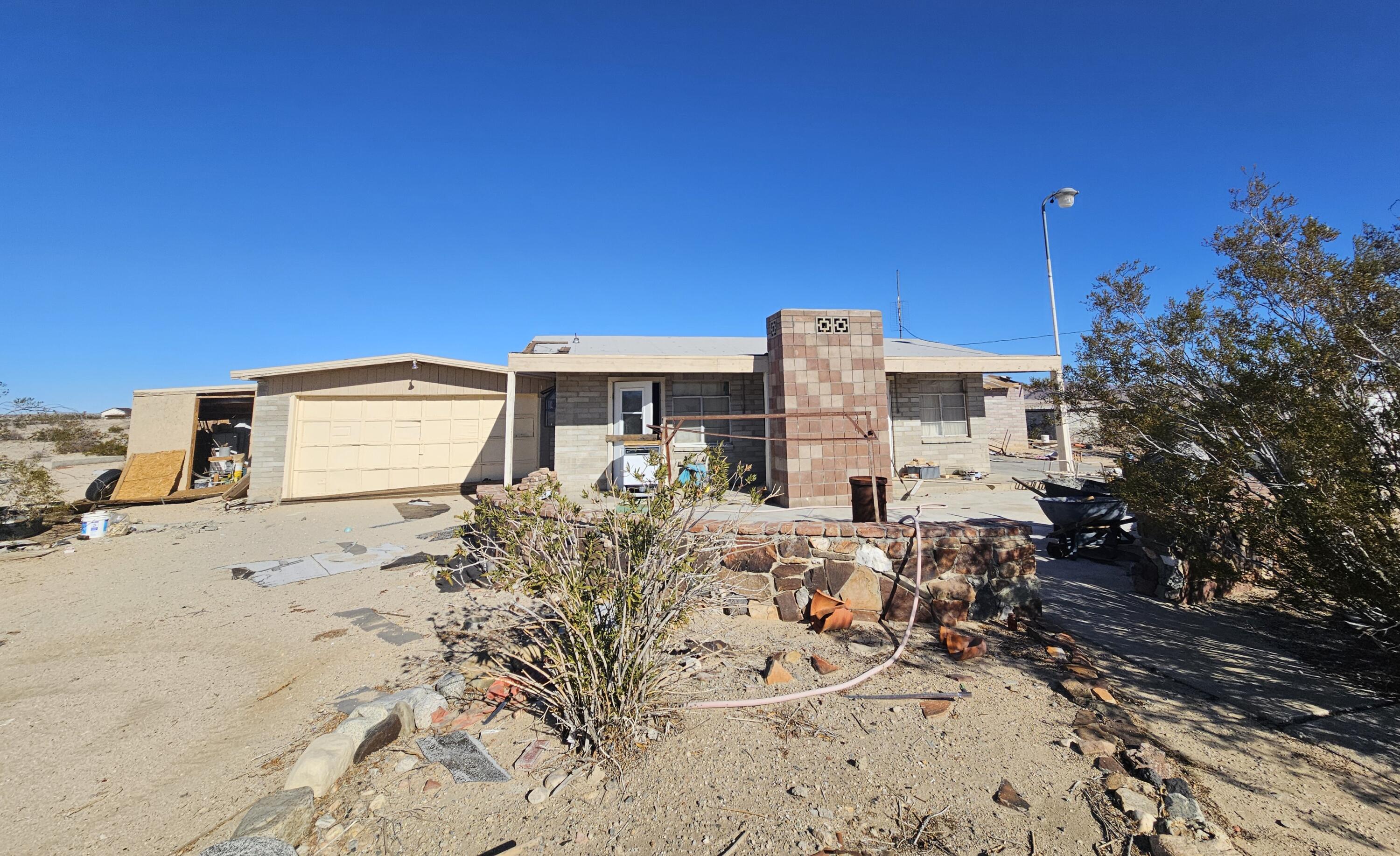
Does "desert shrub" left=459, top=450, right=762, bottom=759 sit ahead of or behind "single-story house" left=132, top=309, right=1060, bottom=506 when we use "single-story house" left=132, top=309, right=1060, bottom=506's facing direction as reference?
ahead

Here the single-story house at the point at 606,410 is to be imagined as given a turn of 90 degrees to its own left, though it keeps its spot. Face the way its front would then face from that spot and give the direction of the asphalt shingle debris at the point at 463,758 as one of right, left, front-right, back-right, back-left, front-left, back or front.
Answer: right

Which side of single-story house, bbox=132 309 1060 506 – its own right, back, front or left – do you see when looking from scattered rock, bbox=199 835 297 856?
front

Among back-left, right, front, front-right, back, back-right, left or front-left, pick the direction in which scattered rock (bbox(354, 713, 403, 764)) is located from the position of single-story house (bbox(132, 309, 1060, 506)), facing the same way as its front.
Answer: front

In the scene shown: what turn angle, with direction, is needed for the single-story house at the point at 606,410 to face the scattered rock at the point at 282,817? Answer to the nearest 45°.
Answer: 0° — it already faces it

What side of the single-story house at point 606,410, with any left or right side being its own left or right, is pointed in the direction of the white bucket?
right

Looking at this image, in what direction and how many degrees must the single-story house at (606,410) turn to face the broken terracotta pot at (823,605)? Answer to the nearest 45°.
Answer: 0° — it already faces it

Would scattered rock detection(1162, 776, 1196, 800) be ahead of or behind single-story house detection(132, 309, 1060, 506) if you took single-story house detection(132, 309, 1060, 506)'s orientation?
ahead

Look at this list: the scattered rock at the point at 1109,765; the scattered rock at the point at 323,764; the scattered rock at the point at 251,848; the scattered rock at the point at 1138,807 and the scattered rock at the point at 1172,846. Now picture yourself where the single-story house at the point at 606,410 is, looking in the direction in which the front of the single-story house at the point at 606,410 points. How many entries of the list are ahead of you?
5

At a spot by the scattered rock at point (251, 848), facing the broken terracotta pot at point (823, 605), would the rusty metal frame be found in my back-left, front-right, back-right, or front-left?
front-left

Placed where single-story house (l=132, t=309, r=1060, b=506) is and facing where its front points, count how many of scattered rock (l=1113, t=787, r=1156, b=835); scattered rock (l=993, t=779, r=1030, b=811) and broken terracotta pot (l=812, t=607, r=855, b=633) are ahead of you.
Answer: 3

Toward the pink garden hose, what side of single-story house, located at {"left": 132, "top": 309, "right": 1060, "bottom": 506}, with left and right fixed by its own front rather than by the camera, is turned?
front

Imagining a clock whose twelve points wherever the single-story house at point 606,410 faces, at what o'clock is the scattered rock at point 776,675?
The scattered rock is roughly at 12 o'clock from the single-story house.

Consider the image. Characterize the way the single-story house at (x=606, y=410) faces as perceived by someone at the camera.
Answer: facing the viewer

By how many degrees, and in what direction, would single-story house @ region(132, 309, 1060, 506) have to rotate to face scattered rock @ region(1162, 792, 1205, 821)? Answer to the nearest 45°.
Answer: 0° — it already faces it
